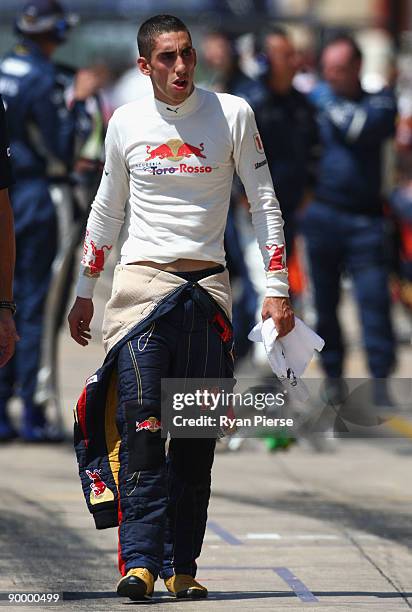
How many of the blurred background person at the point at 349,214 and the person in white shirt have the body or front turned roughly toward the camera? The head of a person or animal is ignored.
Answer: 2

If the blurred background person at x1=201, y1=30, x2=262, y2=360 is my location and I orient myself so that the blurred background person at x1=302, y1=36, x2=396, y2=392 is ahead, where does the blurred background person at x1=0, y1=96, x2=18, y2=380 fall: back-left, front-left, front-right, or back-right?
back-right

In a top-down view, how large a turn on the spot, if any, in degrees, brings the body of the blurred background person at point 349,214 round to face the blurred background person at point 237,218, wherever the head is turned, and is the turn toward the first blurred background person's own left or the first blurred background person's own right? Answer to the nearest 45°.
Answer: approximately 90° to the first blurred background person's own right

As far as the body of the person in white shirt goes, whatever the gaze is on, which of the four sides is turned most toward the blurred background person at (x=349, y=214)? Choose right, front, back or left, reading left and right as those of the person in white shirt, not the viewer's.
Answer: back

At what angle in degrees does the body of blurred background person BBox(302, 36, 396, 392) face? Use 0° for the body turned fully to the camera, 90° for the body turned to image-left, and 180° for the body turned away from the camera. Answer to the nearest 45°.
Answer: approximately 0°

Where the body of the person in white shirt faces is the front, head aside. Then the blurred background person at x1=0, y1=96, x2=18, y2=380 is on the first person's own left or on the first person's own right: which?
on the first person's own right

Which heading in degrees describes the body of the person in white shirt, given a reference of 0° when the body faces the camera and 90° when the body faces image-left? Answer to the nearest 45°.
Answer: approximately 0°

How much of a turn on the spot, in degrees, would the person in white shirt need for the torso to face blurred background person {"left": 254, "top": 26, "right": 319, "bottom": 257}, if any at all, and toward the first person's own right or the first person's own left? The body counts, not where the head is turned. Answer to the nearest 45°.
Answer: approximately 180°

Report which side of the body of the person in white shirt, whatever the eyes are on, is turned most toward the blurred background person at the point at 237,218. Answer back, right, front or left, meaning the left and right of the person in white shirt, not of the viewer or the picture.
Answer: back
